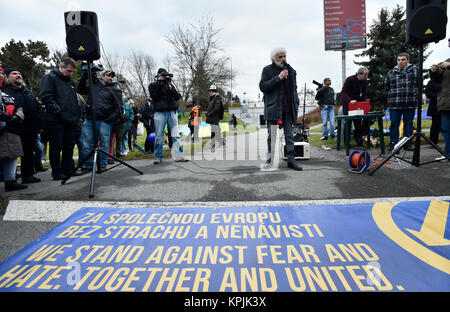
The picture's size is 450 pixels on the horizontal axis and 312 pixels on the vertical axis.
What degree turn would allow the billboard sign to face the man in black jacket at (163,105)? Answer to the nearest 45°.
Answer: approximately 45° to its right

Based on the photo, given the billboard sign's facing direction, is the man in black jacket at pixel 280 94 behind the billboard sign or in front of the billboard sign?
in front

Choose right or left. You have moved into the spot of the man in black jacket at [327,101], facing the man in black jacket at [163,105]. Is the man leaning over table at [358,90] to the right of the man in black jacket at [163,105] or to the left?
left

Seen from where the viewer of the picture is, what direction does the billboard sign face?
facing the viewer

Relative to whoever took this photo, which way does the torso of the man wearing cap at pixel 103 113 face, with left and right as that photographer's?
facing the viewer and to the right of the viewer

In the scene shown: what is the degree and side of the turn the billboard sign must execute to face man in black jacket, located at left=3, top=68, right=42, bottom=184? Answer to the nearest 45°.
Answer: approximately 45° to its right

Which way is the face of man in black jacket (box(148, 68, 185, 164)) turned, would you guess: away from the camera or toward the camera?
toward the camera

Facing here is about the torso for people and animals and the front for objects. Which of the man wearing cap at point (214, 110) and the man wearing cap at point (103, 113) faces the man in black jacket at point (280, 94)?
the man wearing cap at point (103, 113)

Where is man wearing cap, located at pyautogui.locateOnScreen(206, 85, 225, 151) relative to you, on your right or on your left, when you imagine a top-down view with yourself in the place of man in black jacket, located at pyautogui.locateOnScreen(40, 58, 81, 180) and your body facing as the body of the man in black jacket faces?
on your left

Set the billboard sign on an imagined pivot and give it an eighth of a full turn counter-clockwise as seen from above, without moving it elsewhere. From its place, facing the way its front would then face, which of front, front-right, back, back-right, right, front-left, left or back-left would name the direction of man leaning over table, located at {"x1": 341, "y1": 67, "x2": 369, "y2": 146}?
front-right

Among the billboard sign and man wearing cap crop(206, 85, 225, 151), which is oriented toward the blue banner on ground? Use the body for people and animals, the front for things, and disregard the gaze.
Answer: the billboard sign
